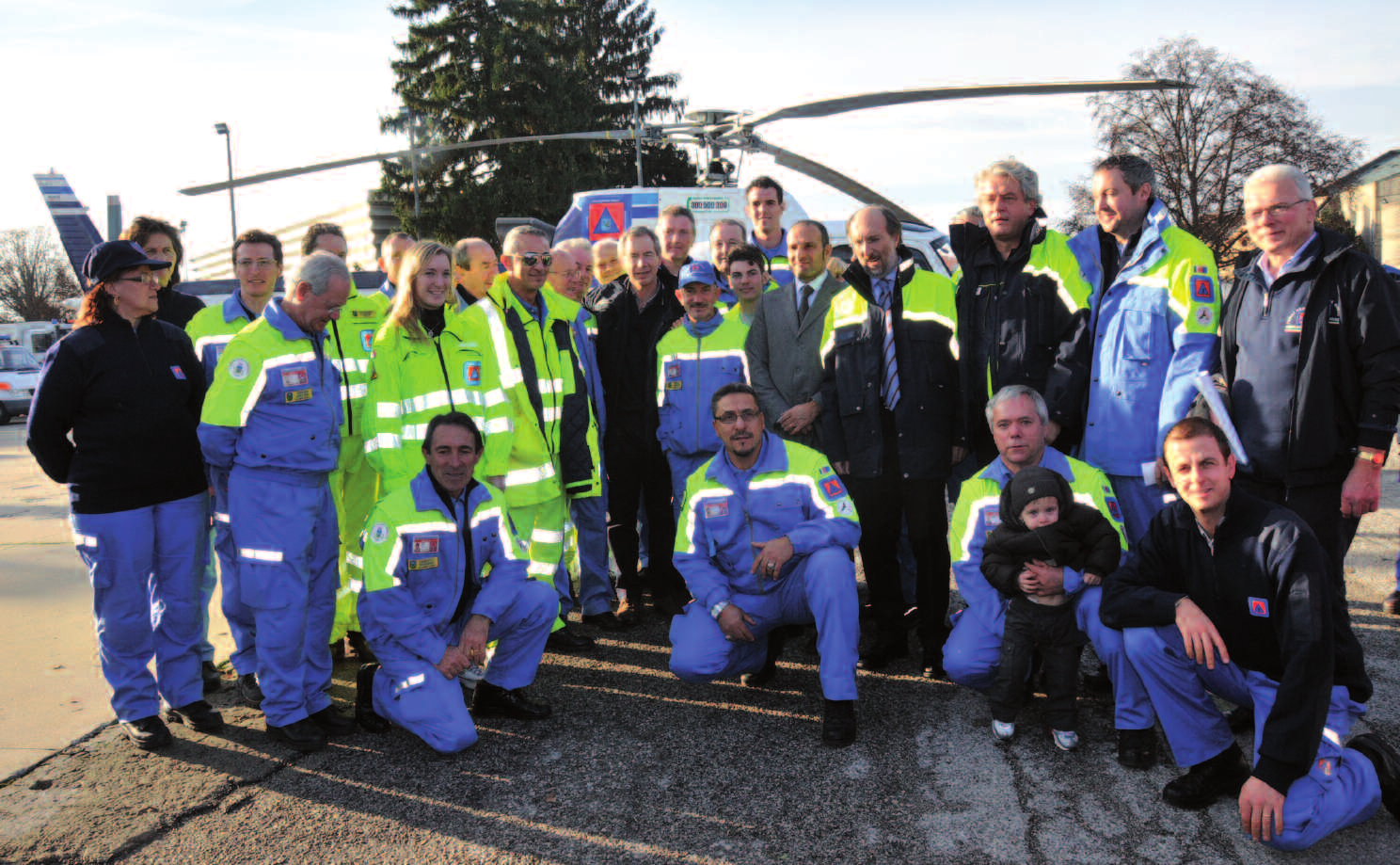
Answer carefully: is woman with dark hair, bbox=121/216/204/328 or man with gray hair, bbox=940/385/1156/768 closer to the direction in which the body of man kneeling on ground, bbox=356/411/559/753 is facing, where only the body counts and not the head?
the man with gray hair

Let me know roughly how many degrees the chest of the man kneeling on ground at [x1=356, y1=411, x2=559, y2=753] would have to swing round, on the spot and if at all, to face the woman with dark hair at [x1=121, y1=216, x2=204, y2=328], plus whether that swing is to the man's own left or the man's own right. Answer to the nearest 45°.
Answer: approximately 180°

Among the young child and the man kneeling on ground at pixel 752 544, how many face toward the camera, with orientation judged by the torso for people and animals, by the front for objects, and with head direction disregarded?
2

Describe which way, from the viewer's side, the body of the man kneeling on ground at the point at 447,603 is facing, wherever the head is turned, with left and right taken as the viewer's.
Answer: facing the viewer and to the right of the viewer

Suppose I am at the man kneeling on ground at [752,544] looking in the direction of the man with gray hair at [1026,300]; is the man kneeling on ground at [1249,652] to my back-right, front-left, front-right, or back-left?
front-right

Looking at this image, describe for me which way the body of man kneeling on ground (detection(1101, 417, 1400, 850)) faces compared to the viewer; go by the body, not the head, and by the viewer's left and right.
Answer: facing the viewer and to the left of the viewer

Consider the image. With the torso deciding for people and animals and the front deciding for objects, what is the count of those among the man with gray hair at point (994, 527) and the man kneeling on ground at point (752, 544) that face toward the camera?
2

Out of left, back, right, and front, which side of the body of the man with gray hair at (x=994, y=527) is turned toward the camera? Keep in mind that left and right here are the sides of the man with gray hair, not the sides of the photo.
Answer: front

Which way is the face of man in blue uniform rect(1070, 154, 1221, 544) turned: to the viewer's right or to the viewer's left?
to the viewer's left
